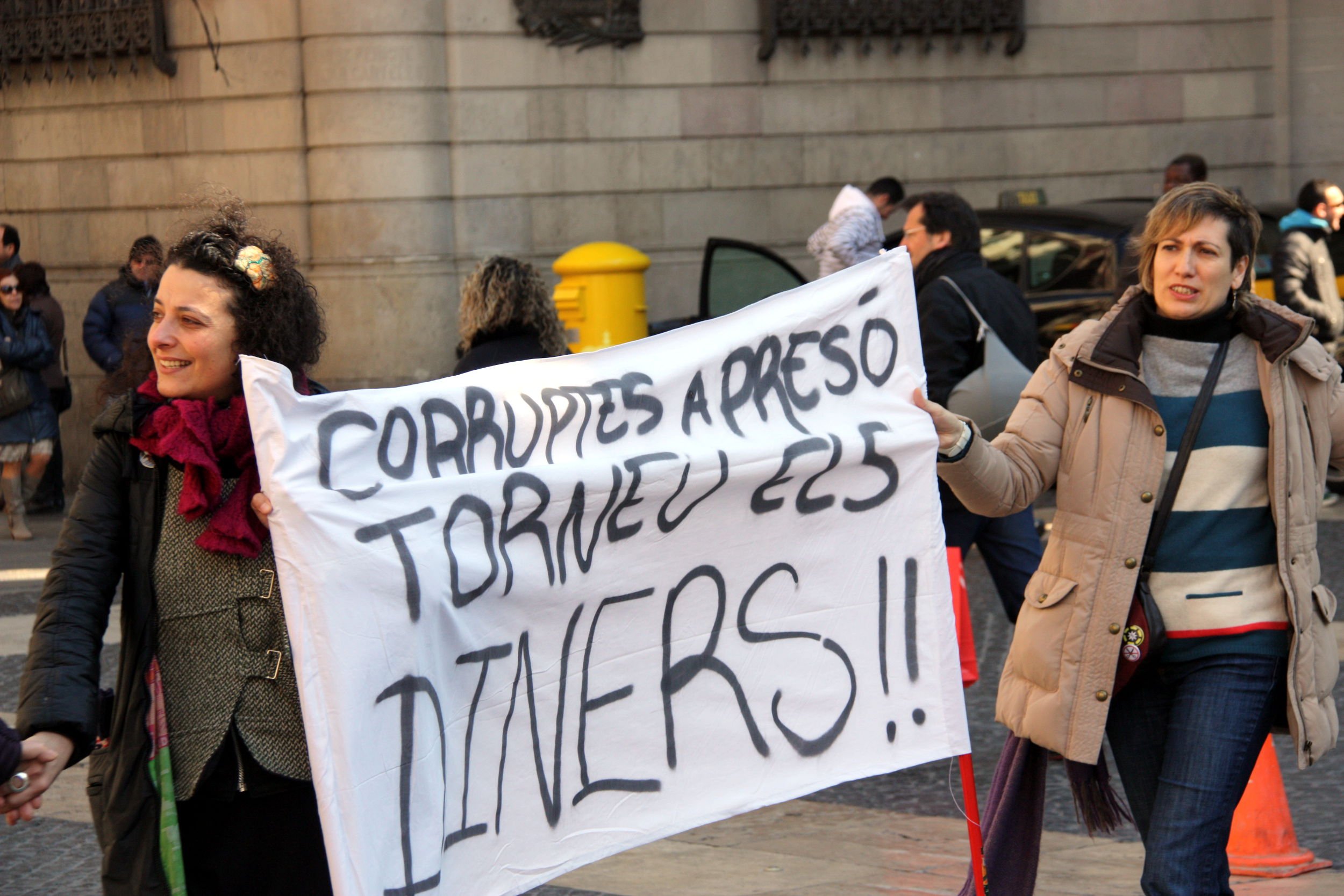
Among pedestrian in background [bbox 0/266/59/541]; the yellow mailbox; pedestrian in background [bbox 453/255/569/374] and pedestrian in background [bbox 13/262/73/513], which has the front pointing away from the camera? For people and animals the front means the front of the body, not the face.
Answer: pedestrian in background [bbox 453/255/569/374]

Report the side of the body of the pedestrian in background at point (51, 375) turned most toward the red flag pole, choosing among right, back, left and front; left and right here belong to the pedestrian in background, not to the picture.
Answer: left

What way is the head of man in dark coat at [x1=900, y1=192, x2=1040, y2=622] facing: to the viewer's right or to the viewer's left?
to the viewer's left

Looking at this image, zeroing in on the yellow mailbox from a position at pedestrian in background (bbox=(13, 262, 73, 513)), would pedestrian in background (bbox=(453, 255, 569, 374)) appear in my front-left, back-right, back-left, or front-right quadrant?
front-right

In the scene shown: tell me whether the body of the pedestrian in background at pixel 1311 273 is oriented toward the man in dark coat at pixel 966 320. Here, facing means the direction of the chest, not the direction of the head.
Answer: no

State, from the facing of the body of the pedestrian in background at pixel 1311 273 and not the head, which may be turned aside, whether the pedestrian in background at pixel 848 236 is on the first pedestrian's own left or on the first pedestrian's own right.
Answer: on the first pedestrian's own right

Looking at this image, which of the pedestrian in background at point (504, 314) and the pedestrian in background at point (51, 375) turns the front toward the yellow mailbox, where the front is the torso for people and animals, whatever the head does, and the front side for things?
the pedestrian in background at point (504, 314)

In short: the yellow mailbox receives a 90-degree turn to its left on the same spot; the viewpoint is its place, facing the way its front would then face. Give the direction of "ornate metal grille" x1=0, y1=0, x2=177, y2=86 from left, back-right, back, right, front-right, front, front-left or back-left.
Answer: back

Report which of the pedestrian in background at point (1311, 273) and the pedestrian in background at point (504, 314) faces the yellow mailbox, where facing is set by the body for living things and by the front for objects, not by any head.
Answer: the pedestrian in background at point (504, 314)

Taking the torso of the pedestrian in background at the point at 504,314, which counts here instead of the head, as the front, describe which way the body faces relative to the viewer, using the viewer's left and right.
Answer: facing away from the viewer
